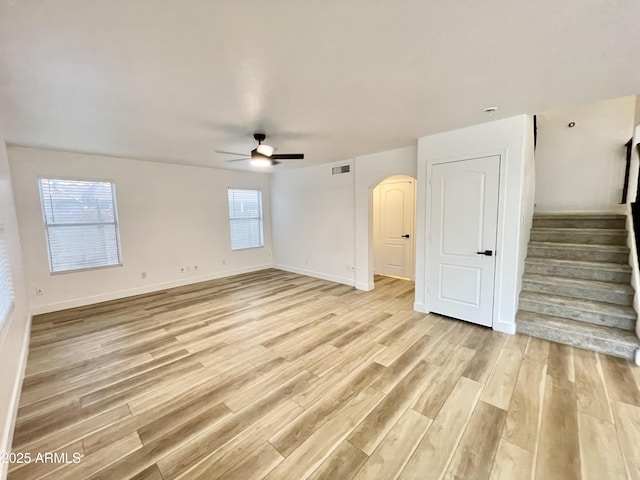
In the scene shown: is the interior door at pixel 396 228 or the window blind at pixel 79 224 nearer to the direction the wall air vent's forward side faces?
the window blind

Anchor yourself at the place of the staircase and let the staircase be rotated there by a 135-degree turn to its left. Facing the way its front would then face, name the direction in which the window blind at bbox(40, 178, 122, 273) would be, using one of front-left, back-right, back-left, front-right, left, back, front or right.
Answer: back

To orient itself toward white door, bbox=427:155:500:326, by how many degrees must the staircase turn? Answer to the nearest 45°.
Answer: approximately 45° to its right

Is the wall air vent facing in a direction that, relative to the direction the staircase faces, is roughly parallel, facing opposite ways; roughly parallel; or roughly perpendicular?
roughly parallel

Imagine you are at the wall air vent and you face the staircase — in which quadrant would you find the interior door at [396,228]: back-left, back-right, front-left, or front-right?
front-left

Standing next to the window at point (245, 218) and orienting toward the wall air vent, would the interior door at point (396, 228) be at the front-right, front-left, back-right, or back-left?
front-left

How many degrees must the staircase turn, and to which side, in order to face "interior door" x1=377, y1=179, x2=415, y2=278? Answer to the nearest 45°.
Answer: approximately 90° to its right

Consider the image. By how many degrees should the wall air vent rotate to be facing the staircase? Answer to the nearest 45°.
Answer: approximately 90° to its left

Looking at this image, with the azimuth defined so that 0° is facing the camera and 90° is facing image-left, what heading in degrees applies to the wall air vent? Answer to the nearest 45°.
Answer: approximately 45°

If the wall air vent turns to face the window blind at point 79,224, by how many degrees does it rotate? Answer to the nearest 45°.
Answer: approximately 45° to its right

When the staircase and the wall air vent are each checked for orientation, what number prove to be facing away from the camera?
0

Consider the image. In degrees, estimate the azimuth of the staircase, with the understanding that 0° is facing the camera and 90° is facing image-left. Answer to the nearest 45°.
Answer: approximately 0°

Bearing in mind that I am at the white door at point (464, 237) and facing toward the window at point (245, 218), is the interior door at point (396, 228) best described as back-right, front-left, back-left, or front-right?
front-right
